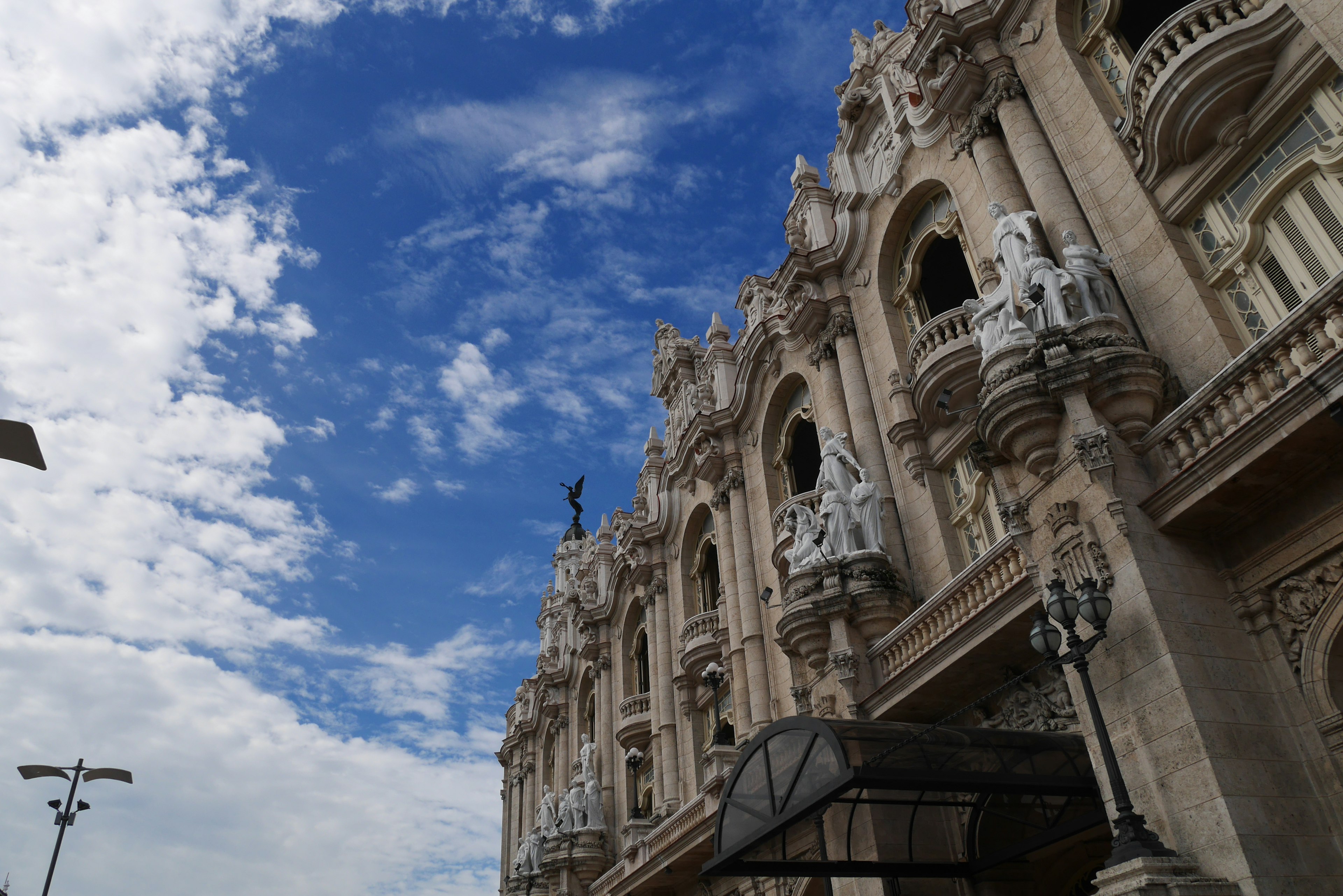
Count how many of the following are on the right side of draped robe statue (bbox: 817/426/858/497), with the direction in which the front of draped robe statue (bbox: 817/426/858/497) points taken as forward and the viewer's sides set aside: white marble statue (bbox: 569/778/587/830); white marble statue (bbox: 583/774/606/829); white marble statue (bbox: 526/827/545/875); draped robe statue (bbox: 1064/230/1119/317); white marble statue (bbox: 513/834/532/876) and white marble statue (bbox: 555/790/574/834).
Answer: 5

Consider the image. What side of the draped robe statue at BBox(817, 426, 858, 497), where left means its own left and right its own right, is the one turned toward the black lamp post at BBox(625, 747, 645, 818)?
right

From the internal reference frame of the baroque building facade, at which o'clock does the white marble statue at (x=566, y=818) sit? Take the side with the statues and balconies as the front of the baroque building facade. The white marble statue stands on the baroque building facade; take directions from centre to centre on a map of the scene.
The white marble statue is roughly at 3 o'clock from the baroque building facade.

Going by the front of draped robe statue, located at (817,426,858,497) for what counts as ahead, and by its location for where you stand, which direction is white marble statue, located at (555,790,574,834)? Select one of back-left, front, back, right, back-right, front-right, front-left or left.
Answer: right

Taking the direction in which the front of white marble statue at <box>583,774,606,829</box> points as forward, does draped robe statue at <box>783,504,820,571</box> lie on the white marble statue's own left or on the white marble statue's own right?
on the white marble statue's own left

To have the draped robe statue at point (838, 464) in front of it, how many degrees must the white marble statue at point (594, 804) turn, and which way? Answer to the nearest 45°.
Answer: approximately 45° to its left

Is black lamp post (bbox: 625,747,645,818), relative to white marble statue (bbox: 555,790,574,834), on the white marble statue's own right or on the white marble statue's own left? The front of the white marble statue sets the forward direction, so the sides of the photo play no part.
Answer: on the white marble statue's own left

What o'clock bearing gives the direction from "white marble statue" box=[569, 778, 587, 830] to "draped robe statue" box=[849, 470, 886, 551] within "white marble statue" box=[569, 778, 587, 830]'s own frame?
The draped robe statue is roughly at 10 o'clock from the white marble statue.
